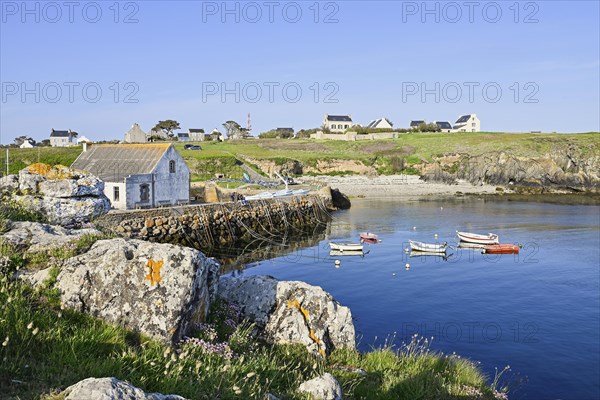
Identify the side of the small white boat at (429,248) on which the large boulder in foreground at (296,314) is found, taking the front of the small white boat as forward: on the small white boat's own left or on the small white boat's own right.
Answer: on the small white boat's own left

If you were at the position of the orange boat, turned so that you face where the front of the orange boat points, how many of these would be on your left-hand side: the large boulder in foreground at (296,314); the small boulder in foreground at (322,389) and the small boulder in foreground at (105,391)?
3

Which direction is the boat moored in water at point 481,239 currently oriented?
to the viewer's left

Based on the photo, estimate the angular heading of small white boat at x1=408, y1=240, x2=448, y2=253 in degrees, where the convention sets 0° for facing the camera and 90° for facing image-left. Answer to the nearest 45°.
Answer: approximately 90°

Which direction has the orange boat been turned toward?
to the viewer's left

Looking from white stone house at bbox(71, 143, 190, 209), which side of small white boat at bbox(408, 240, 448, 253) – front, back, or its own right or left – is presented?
front

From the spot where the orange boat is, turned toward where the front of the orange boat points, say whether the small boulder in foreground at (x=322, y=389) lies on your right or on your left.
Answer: on your left

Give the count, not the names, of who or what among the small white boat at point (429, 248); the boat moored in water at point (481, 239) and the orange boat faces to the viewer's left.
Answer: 3

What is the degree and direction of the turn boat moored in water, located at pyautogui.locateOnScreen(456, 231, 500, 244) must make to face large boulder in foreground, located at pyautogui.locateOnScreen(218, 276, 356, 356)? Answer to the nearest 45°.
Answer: approximately 90° to its left

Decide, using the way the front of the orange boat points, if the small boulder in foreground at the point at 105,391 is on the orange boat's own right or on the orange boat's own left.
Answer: on the orange boat's own left

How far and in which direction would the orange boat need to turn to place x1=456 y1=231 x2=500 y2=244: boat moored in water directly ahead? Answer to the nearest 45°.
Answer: approximately 45° to its right

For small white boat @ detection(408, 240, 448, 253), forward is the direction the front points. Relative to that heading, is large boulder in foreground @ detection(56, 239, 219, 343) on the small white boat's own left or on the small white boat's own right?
on the small white boat's own left

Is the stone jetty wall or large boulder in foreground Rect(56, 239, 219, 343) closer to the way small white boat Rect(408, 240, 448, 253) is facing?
the stone jetty wall
